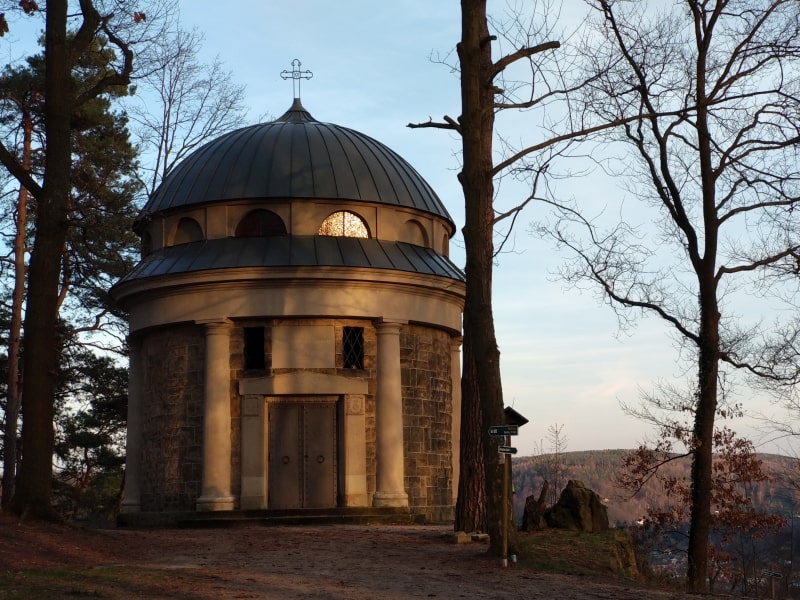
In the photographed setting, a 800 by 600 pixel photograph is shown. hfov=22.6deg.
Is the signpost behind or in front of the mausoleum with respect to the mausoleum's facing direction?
in front

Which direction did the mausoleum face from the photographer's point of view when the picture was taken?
facing the viewer
